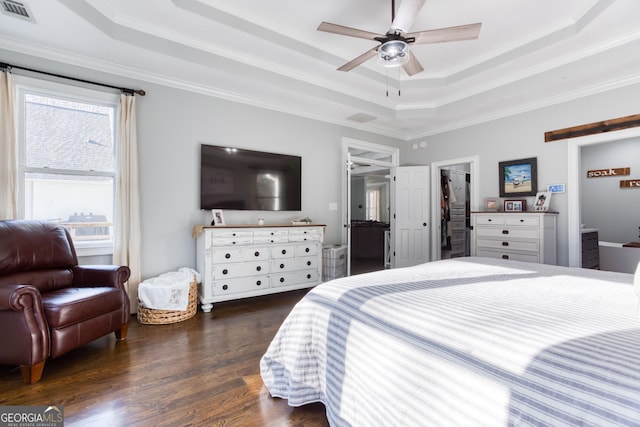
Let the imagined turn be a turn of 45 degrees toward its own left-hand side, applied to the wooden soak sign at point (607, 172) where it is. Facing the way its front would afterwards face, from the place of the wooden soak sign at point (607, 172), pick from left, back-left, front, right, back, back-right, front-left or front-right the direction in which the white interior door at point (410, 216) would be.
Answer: right

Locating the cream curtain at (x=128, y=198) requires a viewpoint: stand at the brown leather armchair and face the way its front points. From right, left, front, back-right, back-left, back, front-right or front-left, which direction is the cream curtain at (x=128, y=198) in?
left

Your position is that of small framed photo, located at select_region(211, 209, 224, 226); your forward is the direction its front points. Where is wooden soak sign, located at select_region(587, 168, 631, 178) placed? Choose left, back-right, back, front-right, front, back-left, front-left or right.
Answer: front-left

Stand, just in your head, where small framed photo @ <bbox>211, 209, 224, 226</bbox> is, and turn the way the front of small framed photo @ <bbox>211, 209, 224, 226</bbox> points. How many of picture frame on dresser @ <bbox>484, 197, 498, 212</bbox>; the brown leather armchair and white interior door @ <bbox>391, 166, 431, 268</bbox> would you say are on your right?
1

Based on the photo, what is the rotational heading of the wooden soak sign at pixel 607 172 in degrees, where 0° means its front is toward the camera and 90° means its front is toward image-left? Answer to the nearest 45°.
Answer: approximately 0°

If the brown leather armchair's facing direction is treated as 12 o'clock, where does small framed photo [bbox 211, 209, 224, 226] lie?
The small framed photo is roughly at 10 o'clock from the brown leather armchair.

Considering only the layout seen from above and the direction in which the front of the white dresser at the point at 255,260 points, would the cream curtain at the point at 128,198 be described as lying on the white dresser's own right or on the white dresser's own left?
on the white dresser's own right

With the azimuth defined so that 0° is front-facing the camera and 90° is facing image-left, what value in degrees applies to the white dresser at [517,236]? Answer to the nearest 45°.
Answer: approximately 45°

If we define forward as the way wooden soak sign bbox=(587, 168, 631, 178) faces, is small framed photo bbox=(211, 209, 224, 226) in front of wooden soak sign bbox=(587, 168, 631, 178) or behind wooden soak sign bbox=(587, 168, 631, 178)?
in front

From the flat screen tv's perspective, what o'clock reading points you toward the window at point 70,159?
The window is roughly at 4 o'clock from the flat screen tv.

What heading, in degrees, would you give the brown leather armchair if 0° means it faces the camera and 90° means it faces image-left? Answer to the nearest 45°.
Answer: approximately 315°

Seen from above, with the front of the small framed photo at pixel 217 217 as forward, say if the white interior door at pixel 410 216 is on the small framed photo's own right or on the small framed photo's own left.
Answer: on the small framed photo's own left

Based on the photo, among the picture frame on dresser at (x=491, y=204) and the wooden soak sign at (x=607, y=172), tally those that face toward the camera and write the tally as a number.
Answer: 2

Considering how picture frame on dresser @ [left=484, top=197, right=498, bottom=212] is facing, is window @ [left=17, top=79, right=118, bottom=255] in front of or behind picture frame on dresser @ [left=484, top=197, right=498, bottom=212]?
in front

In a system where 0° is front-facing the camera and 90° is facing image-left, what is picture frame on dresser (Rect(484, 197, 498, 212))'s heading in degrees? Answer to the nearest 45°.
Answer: approximately 0°
